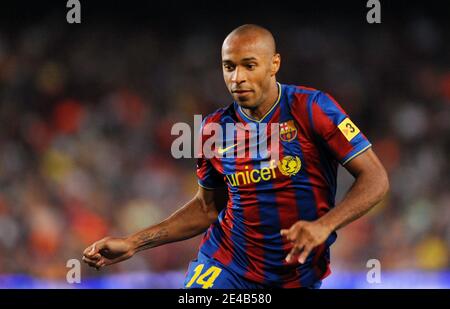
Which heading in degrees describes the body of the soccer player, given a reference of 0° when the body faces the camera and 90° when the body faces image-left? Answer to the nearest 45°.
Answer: approximately 45°
